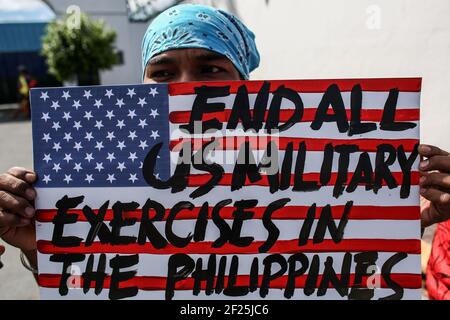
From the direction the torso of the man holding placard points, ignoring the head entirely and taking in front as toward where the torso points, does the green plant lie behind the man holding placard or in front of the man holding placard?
behind

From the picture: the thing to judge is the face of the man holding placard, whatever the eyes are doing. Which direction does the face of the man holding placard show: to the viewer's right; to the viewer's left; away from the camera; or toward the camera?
toward the camera

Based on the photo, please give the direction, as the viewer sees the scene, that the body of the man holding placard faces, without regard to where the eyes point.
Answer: toward the camera
